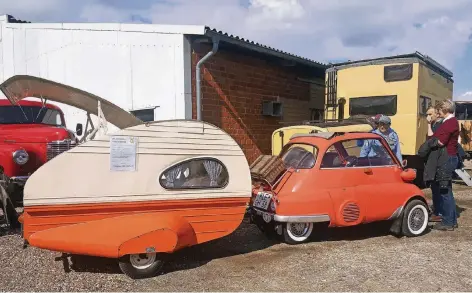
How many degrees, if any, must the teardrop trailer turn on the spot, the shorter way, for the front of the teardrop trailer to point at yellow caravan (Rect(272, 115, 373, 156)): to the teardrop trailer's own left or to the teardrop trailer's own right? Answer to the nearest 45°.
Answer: approximately 45° to the teardrop trailer's own left

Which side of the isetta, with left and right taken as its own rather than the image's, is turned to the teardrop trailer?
back

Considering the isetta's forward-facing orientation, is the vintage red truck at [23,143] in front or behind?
behind

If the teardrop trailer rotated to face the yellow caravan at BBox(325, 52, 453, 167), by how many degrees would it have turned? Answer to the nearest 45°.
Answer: approximately 45° to its left

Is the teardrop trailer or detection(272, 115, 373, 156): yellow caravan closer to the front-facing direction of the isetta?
the yellow caravan

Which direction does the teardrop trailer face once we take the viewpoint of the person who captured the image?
facing to the right of the viewer

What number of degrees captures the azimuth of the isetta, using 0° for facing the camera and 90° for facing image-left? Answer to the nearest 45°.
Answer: approximately 225°

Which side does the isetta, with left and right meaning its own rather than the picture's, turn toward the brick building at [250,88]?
left

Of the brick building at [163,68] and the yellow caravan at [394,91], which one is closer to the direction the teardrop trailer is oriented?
the yellow caravan

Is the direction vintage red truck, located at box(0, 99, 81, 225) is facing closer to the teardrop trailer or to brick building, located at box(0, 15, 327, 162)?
the teardrop trailer
